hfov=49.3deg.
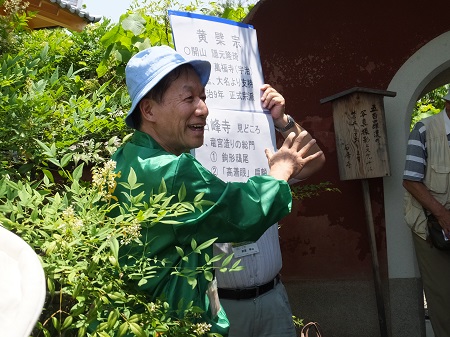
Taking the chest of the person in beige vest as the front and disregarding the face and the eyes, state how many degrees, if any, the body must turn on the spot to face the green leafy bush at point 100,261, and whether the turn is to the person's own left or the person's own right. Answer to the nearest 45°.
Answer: approximately 45° to the person's own right

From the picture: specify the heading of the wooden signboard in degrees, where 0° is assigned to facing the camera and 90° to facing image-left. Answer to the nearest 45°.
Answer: approximately 0°

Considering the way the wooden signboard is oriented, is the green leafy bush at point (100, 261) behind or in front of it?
in front
